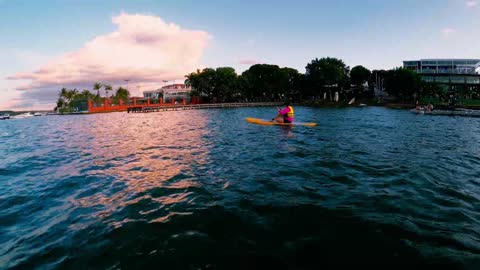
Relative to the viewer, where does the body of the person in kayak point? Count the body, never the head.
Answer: to the viewer's left

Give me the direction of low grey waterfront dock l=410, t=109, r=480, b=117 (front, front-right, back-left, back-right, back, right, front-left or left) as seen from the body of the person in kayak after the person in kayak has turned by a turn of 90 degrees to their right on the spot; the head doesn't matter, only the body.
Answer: front-right
